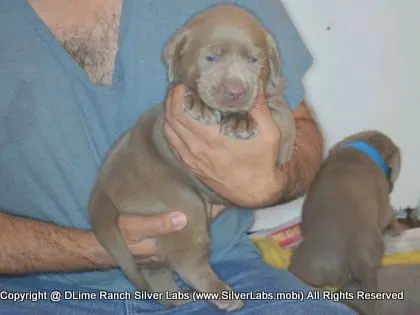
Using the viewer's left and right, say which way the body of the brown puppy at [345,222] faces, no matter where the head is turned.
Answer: facing away from the viewer and to the right of the viewer

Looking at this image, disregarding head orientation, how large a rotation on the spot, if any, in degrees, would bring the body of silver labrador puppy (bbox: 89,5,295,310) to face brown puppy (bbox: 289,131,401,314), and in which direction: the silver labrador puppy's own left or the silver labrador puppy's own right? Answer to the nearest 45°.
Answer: approximately 90° to the silver labrador puppy's own left

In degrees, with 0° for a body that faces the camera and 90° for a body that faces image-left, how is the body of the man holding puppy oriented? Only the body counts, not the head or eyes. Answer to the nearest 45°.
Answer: approximately 0°

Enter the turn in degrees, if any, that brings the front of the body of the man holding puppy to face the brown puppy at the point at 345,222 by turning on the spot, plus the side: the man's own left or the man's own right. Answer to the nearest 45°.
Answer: approximately 135° to the man's own left

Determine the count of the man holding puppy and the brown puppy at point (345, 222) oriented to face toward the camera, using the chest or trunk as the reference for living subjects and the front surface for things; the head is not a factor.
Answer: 1

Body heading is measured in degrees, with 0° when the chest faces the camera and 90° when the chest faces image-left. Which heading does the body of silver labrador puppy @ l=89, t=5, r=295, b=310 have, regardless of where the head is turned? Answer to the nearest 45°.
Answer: approximately 315°

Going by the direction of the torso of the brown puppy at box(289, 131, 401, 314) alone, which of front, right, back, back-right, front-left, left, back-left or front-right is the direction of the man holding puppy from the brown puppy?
left
